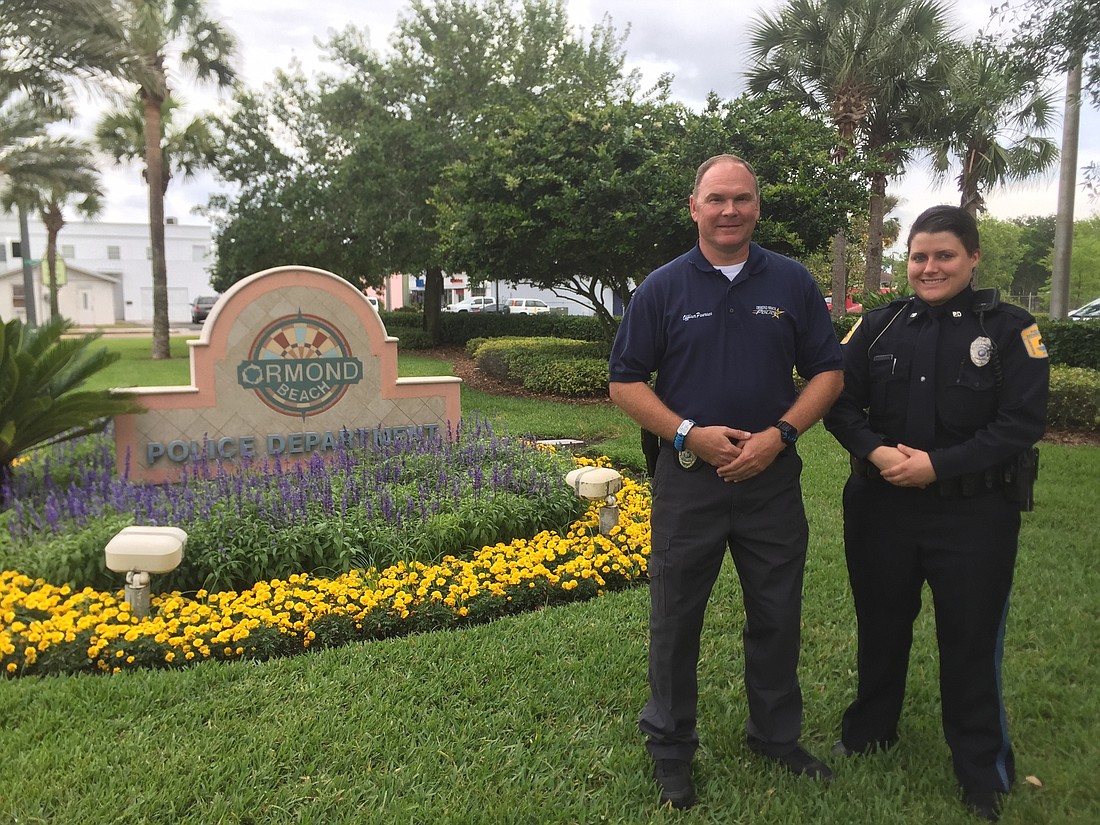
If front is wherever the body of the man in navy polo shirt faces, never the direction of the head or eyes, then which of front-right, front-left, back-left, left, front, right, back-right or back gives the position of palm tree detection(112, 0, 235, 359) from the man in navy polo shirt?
back-right

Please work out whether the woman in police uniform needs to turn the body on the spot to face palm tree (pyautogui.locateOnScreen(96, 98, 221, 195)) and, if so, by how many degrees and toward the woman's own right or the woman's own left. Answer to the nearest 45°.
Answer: approximately 90° to the woman's own right

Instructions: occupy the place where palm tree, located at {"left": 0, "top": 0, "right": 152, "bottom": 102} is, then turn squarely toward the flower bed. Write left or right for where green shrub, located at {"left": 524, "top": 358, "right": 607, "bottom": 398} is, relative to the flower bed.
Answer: left

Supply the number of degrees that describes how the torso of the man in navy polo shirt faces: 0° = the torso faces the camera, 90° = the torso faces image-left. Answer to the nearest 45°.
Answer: approximately 0°

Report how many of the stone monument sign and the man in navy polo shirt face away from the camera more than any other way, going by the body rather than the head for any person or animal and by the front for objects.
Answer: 0

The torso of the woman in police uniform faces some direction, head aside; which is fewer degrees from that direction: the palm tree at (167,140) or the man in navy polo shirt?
the man in navy polo shirt

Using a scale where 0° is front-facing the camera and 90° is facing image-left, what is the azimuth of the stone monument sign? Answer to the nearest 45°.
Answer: approximately 315°
